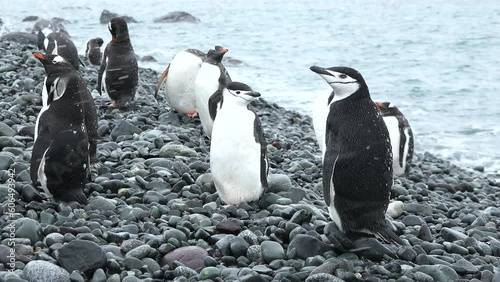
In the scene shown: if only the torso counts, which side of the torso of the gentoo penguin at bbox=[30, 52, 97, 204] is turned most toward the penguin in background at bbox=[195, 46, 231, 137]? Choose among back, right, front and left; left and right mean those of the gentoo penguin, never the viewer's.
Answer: right

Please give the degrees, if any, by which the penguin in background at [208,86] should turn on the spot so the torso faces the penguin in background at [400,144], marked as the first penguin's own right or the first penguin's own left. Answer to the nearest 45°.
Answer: approximately 135° to the first penguin's own left

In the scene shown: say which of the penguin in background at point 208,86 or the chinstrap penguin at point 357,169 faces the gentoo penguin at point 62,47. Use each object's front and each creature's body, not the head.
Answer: the chinstrap penguin

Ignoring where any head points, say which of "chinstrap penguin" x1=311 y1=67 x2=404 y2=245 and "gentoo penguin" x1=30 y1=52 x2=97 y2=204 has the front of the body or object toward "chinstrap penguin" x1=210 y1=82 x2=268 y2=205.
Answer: the "chinstrap penguin" x1=311 y1=67 x2=404 y2=245

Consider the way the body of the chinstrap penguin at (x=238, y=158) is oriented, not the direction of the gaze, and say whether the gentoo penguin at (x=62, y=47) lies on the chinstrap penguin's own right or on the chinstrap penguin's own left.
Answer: on the chinstrap penguin's own right

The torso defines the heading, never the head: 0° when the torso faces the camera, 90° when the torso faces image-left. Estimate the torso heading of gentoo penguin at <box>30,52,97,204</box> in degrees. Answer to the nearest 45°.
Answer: approximately 135°

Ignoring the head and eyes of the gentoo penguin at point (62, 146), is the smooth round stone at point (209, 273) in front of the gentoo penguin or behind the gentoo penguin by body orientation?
behind

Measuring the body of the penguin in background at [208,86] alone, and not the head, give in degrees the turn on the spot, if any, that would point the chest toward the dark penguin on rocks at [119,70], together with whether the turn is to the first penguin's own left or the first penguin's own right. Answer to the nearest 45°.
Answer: approximately 90° to the first penguin's own right

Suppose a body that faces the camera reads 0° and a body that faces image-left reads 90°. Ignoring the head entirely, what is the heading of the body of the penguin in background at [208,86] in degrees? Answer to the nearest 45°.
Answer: approximately 45°
